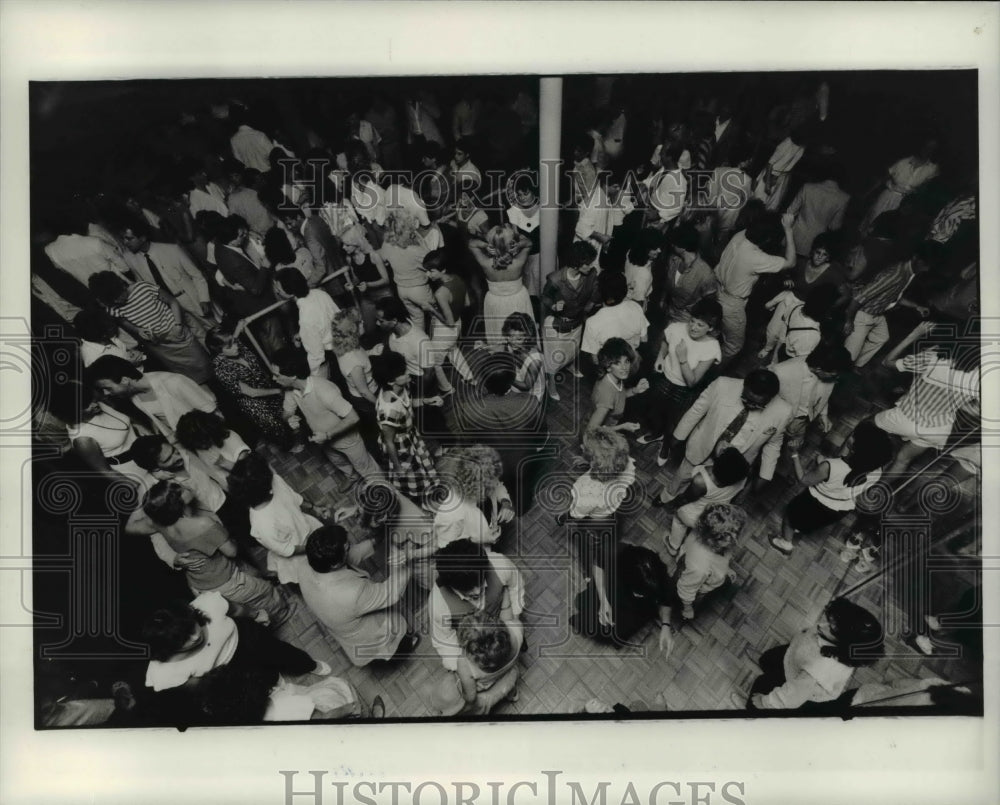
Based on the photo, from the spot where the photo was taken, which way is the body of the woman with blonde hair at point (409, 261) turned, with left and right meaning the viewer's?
facing away from the viewer

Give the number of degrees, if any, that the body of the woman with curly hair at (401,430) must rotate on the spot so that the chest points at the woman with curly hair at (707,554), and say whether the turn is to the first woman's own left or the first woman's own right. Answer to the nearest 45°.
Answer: approximately 45° to the first woman's own left

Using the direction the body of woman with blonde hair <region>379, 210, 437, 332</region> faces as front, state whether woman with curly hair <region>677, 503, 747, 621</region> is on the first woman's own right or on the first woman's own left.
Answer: on the first woman's own right

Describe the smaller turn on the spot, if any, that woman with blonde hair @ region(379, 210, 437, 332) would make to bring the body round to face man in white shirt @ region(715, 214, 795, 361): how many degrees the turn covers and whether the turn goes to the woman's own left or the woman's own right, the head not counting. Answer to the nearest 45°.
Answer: approximately 90° to the woman's own right

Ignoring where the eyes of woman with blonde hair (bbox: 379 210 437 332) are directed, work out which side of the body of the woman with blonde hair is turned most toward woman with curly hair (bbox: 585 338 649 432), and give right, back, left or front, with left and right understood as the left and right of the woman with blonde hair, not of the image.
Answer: right
